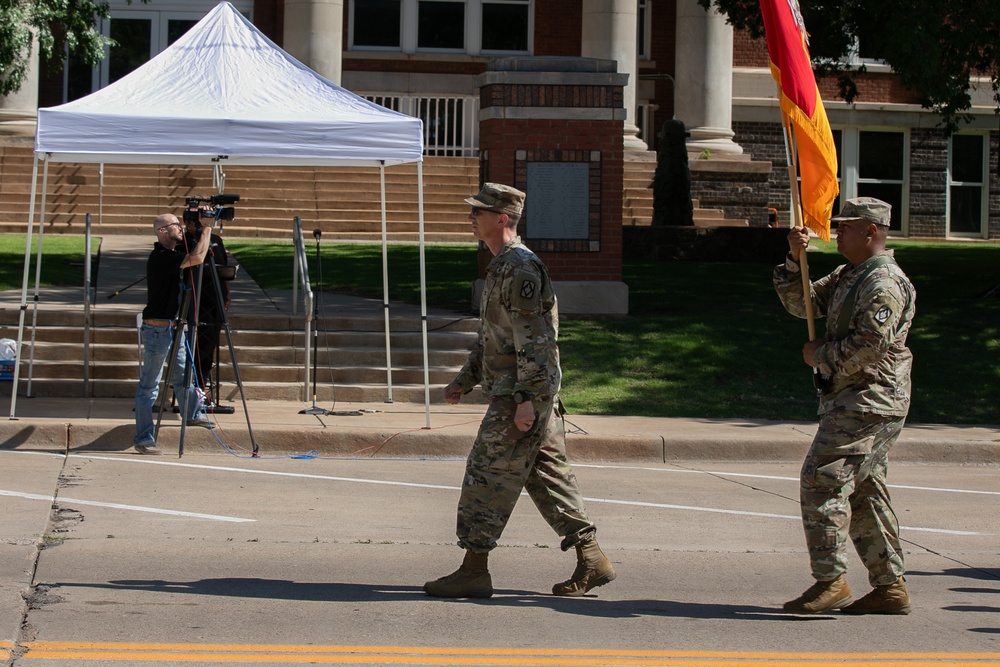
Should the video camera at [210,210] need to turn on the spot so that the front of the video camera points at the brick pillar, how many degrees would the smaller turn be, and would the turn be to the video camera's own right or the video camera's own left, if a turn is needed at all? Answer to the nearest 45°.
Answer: approximately 45° to the video camera's own left

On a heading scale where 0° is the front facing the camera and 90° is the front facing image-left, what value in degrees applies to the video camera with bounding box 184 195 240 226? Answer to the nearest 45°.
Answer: approximately 270°

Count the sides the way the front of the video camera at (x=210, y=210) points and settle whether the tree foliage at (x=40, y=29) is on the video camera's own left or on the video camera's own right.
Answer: on the video camera's own left

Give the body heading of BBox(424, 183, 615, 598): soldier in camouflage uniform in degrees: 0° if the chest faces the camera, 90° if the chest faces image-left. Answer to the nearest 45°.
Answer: approximately 90°

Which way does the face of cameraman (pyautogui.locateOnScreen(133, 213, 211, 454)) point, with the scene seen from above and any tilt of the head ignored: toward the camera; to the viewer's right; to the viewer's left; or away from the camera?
to the viewer's right

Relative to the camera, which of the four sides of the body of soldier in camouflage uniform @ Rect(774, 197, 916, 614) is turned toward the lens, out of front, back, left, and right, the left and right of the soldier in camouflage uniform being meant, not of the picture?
left

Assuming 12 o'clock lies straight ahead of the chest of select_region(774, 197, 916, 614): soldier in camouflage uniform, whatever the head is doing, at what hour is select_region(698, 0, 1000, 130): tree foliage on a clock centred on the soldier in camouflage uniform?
The tree foliage is roughly at 3 o'clock from the soldier in camouflage uniform.

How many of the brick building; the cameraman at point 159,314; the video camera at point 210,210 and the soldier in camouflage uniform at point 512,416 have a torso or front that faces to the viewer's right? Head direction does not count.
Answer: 2
